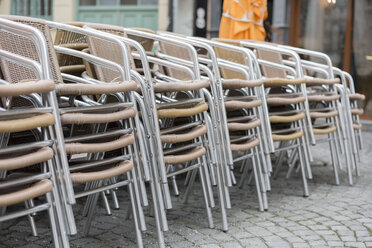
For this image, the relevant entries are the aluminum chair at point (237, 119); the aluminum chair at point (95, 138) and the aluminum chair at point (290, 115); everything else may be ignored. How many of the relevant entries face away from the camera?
0

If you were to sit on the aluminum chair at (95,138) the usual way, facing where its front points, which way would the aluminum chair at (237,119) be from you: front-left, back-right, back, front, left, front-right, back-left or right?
left

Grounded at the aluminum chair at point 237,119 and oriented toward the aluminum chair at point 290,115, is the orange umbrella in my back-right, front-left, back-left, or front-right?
front-left

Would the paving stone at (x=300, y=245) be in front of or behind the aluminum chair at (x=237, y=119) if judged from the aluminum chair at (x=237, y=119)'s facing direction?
in front
